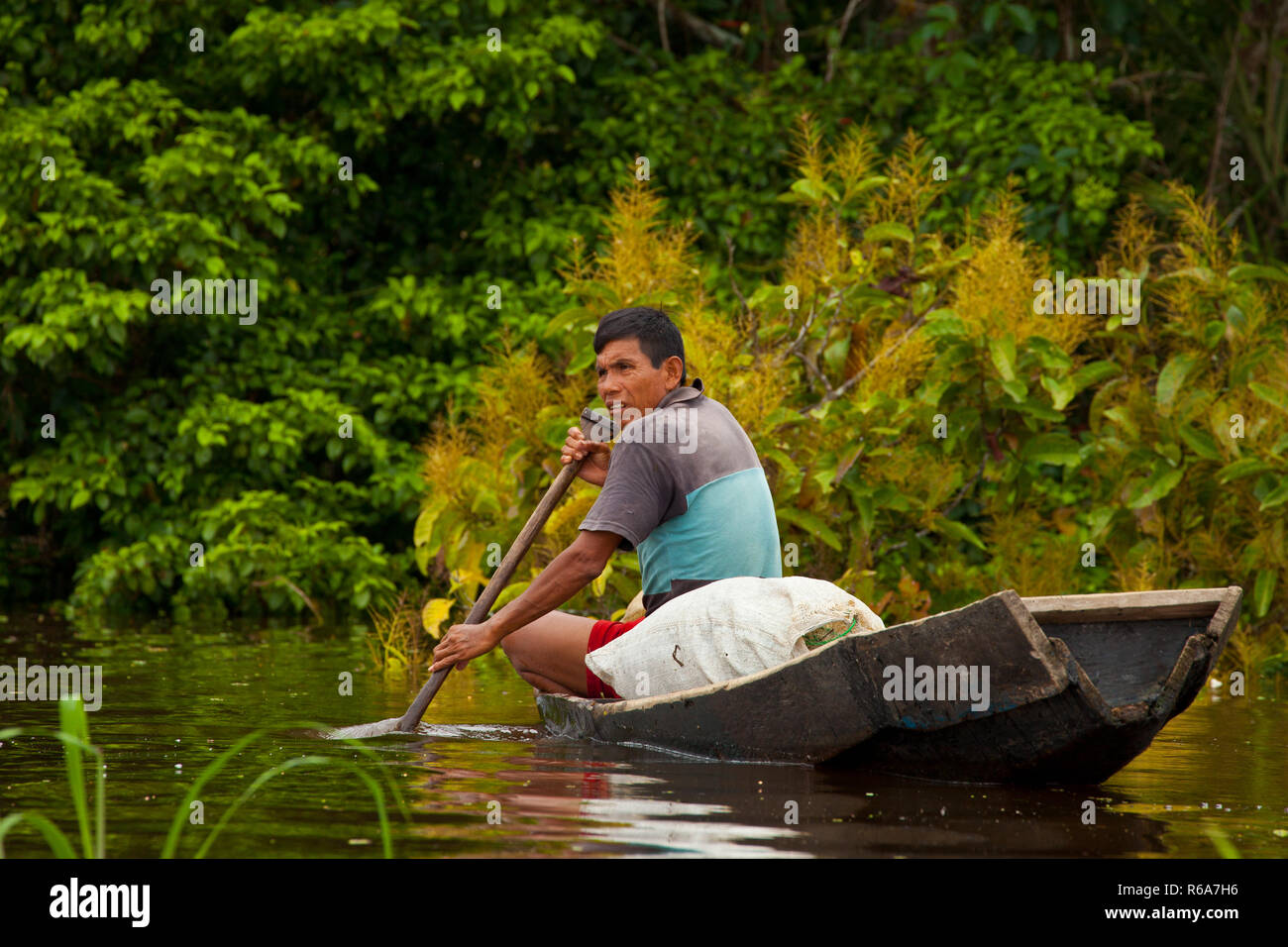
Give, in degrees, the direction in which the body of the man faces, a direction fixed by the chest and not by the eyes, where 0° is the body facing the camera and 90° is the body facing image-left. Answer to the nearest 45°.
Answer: approximately 135°

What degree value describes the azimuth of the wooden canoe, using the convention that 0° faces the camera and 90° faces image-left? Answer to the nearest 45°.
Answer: approximately 135°
